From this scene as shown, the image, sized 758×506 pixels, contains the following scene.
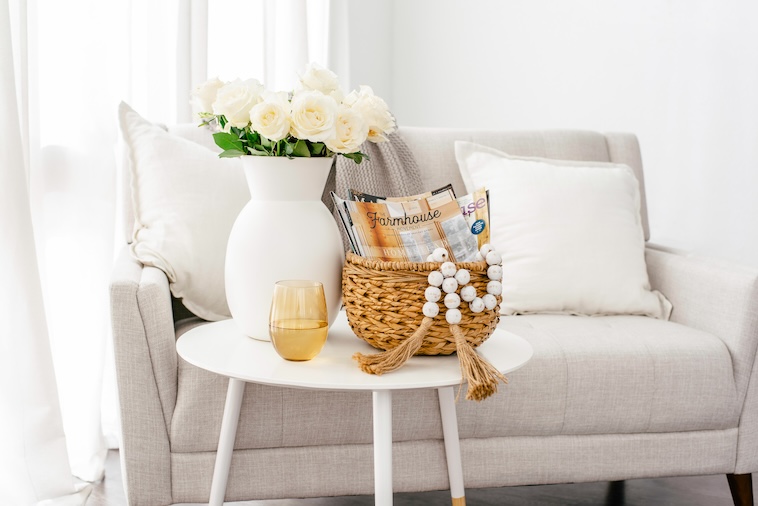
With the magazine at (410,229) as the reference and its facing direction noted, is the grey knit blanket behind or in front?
behind

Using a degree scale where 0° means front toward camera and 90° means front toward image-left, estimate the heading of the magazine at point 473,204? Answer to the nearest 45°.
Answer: approximately 0°

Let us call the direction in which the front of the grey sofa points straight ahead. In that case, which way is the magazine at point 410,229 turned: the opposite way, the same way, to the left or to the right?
the same way

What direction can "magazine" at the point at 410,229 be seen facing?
toward the camera

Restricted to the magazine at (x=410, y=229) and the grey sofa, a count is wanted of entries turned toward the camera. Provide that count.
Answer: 2

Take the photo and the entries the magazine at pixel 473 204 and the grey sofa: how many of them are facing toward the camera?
2

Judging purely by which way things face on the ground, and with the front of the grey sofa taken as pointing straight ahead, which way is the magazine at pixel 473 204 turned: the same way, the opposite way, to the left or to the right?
the same way

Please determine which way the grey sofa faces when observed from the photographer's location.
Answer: facing the viewer
